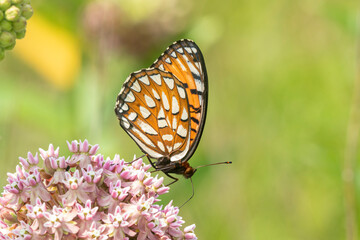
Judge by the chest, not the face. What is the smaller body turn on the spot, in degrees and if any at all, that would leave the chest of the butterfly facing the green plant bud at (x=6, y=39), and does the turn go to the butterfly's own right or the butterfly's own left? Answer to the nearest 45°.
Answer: approximately 135° to the butterfly's own right

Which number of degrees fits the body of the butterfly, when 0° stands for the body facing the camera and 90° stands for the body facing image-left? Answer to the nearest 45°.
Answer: approximately 270°
